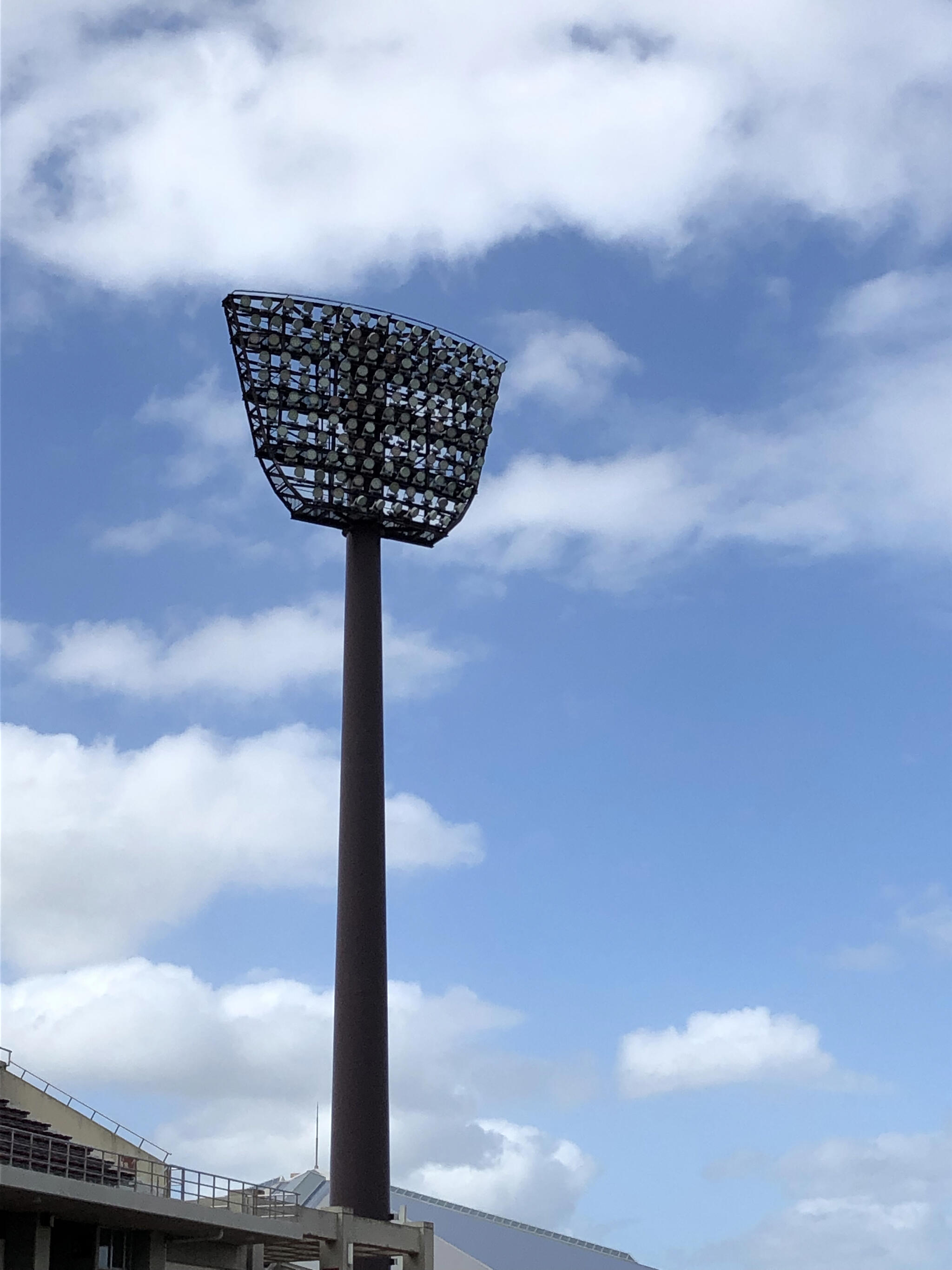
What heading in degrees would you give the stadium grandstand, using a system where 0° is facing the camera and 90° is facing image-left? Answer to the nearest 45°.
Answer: approximately 315°
